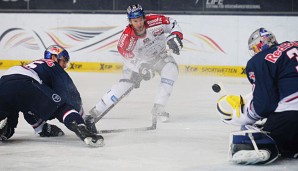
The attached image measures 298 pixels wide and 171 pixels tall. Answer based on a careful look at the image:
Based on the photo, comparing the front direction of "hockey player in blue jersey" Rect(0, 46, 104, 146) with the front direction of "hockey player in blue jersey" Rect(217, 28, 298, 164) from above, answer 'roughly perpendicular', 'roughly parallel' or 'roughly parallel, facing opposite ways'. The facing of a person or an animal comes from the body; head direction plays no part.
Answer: roughly perpendicular

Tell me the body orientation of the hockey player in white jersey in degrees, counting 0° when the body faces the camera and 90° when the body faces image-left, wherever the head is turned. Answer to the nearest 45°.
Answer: approximately 0°

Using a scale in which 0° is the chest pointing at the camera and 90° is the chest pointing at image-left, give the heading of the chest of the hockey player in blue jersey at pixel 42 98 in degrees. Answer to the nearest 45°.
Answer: approximately 225°

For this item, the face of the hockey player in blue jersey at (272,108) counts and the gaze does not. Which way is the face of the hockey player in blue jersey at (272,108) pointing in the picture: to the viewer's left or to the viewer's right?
to the viewer's left

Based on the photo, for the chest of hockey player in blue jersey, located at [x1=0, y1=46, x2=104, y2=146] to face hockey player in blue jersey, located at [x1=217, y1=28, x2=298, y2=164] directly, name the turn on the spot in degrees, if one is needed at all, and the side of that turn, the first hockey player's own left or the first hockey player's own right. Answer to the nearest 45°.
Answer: approximately 90° to the first hockey player's own right

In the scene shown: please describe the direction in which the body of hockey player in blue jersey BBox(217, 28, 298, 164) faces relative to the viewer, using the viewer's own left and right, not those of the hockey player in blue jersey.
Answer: facing away from the viewer and to the left of the viewer
